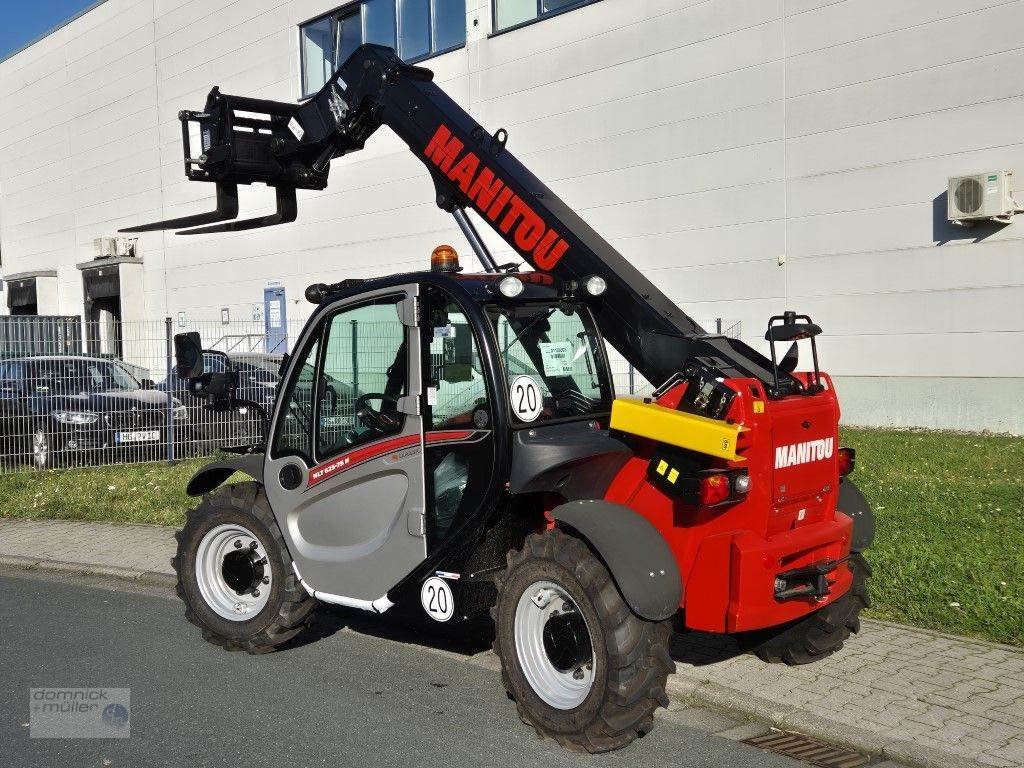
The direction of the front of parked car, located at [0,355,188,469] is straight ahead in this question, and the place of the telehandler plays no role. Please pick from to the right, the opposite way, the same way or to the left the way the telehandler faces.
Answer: the opposite way

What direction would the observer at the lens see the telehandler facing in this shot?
facing away from the viewer and to the left of the viewer

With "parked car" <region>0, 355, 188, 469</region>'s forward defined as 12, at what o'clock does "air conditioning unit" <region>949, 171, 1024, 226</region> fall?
The air conditioning unit is roughly at 11 o'clock from the parked car.

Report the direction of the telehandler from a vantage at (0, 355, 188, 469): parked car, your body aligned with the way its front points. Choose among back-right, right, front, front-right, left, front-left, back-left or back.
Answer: front-right

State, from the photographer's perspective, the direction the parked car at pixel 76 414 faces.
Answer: facing the viewer and to the right of the viewer

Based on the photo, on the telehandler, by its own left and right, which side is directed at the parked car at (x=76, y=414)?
front

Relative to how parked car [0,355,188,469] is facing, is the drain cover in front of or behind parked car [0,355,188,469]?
in front

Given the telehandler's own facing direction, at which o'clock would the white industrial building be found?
The white industrial building is roughly at 2 o'clock from the telehandler.

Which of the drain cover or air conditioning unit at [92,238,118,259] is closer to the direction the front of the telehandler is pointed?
the air conditioning unit
